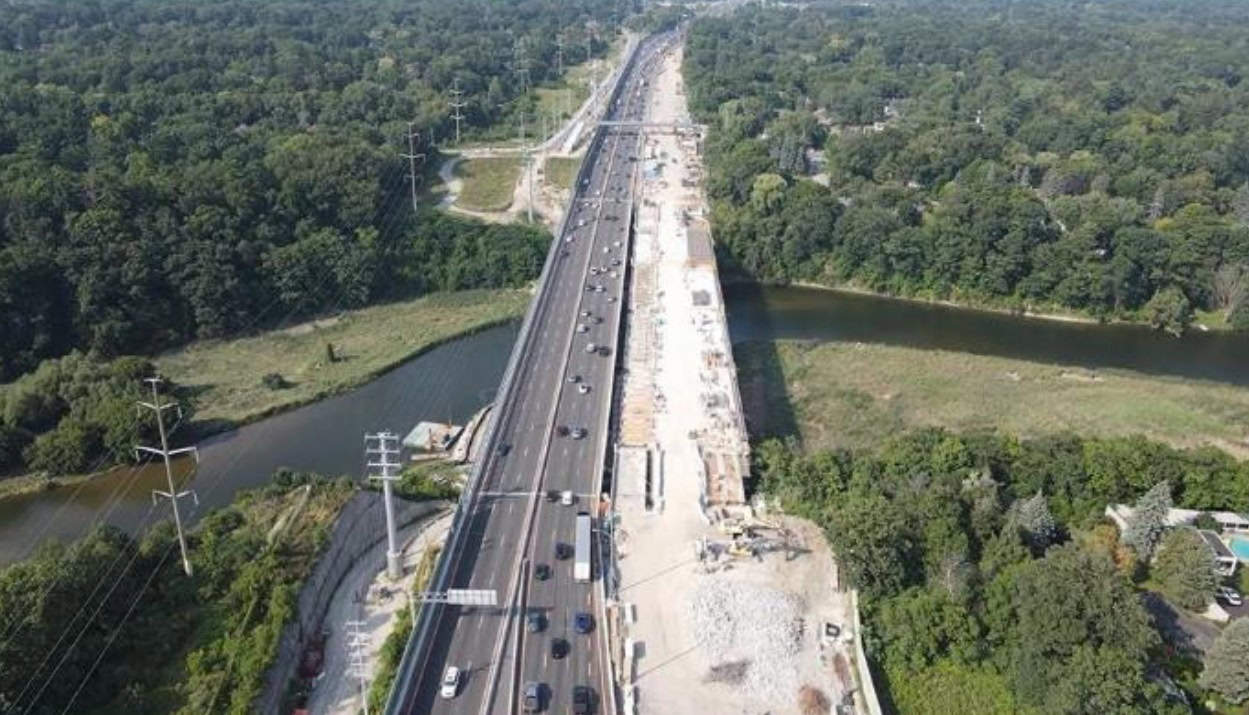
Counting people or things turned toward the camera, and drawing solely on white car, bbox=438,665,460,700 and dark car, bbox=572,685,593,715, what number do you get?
1

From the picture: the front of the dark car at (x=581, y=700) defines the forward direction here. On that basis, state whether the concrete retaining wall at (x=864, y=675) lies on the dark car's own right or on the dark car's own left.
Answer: on the dark car's own right

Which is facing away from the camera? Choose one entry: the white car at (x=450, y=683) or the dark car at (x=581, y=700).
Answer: the dark car

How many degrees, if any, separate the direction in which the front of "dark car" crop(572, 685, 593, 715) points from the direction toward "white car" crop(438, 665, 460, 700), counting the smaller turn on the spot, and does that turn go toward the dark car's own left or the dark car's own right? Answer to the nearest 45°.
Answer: approximately 90° to the dark car's own left

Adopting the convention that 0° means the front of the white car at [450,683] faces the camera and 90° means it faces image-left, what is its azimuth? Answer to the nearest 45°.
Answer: approximately 0°

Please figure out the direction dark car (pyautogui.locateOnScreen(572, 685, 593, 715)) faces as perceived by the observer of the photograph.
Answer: facing away from the viewer

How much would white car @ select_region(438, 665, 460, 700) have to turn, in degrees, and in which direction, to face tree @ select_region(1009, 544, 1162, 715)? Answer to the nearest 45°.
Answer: approximately 90° to its left

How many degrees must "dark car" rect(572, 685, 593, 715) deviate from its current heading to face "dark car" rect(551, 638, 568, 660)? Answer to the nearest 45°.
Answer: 0° — it already faces it

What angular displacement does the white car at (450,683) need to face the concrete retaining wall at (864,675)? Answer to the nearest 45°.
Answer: approximately 90° to its left

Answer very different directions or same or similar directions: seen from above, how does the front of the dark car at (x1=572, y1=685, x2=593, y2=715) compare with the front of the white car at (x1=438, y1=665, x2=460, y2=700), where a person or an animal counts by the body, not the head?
very different directions

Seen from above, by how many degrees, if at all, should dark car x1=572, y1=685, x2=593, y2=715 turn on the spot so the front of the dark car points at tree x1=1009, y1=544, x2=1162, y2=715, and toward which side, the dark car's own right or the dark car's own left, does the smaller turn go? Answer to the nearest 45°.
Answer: approximately 90° to the dark car's own right

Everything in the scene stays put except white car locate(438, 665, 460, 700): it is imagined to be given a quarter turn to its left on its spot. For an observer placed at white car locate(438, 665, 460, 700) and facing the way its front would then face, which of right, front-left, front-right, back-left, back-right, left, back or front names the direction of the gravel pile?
front

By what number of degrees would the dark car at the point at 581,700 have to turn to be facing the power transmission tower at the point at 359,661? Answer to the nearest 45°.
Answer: approximately 45° to its left

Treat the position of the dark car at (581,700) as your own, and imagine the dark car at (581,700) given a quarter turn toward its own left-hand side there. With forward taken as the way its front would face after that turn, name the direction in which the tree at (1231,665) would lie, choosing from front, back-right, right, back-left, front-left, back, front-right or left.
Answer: back
